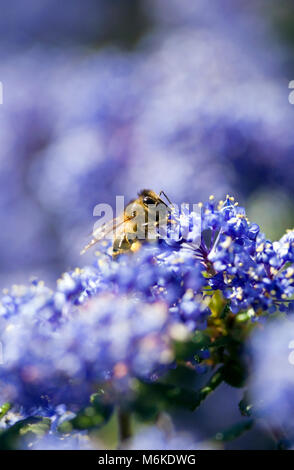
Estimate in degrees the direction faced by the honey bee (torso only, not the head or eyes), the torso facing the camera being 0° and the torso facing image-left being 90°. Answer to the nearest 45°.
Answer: approximately 270°
